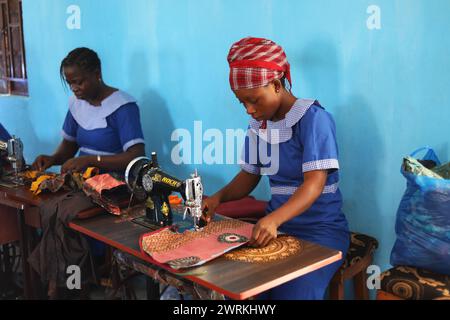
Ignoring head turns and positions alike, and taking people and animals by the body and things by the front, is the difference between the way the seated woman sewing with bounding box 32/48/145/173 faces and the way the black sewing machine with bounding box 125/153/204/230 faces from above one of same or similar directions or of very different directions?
very different directions

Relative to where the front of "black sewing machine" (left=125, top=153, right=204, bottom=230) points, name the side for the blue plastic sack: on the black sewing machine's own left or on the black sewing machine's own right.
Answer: on the black sewing machine's own right

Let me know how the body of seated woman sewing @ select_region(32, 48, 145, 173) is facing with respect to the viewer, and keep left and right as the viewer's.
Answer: facing the viewer and to the left of the viewer

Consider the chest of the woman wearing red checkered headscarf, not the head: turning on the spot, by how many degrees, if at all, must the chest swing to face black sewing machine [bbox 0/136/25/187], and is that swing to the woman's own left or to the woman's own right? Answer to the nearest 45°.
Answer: approximately 90° to the woman's own right

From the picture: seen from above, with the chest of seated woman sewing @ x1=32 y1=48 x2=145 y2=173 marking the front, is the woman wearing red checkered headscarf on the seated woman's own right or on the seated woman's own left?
on the seated woman's own left

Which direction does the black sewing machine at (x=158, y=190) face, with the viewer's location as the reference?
facing away from the viewer and to the right of the viewer

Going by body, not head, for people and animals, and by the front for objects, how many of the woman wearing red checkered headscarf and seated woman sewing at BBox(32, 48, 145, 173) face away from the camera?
0

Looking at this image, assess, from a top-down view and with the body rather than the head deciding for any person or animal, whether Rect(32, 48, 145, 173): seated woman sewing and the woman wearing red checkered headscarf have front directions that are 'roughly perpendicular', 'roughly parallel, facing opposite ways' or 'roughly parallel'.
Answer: roughly parallel

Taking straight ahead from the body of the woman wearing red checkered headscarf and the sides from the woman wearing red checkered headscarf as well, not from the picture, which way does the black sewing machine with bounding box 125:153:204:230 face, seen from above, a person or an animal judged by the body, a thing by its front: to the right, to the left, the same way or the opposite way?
the opposite way

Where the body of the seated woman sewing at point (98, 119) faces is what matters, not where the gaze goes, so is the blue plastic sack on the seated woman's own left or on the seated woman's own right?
on the seated woman's own left
